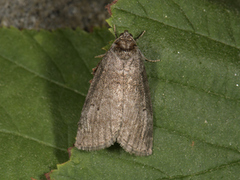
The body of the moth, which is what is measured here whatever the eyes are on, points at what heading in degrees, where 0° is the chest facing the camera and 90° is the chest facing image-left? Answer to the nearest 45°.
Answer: approximately 180°
